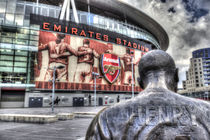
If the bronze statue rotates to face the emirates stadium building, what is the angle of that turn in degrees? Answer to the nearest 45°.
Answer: approximately 45° to its left

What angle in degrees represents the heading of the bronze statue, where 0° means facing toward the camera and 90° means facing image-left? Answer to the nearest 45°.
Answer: approximately 180°
